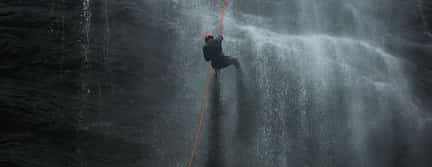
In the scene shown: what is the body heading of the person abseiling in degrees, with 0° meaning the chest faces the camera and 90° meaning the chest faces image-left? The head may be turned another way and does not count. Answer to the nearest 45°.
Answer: approximately 270°
